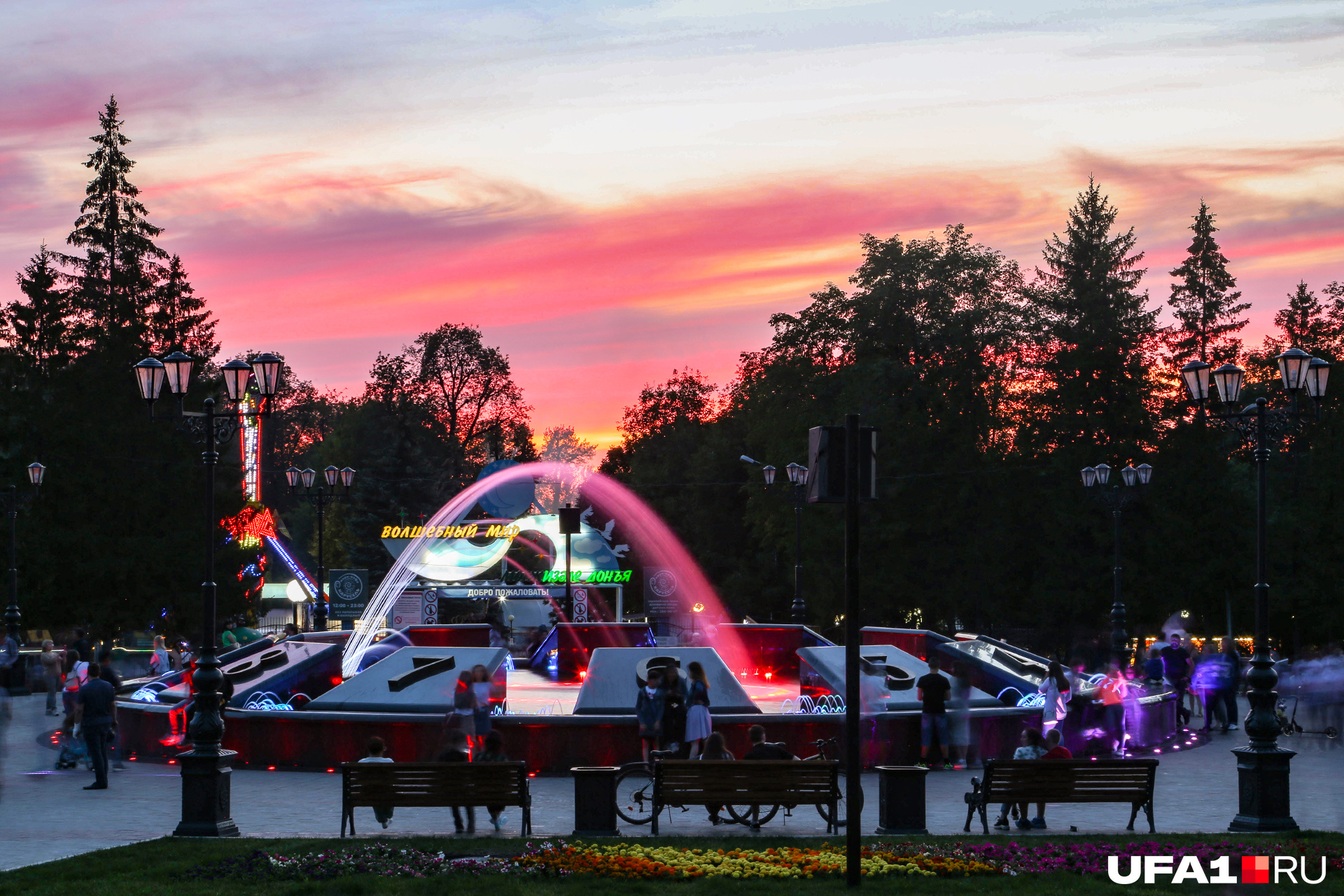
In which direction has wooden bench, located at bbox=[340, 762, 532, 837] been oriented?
away from the camera

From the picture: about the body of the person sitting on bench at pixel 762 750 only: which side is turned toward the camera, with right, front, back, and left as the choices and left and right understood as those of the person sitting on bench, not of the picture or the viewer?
back

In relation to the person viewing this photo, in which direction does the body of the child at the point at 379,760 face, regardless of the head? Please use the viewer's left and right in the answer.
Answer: facing away from the viewer

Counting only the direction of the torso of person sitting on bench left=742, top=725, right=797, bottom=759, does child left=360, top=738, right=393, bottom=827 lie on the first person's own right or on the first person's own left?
on the first person's own left

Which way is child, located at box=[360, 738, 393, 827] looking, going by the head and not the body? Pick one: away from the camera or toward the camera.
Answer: away from the camera

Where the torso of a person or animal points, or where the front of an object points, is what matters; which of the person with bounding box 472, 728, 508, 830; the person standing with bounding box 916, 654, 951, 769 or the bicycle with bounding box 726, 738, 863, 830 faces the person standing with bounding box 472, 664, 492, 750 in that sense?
the person with bounding box 472, 728, 508, 830

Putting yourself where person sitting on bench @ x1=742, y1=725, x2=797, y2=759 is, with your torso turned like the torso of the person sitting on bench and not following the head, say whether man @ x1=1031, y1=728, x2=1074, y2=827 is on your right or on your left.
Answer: on your right

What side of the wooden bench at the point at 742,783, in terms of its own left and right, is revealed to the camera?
back

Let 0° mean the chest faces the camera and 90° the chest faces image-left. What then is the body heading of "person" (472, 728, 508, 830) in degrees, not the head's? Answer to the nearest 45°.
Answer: approximately 180°
